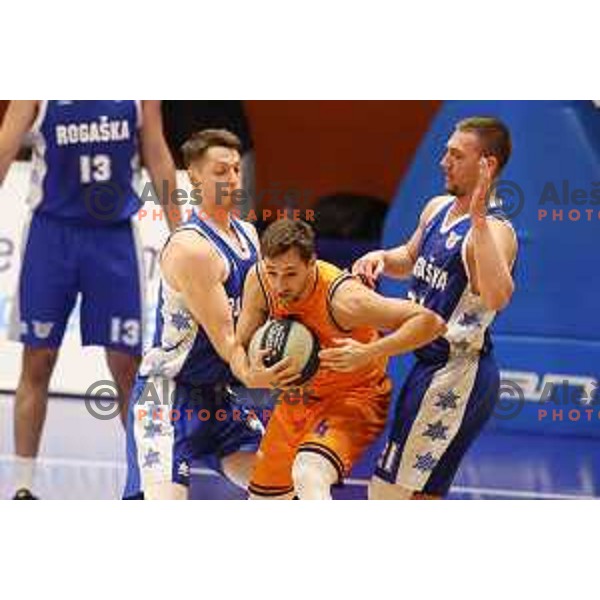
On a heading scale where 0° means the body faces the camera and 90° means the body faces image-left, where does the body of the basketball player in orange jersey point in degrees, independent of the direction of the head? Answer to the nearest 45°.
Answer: approximately 45°

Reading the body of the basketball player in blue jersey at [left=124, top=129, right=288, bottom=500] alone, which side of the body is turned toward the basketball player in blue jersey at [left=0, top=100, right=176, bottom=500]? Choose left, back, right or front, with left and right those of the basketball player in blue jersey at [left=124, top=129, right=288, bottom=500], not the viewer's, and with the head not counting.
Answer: back

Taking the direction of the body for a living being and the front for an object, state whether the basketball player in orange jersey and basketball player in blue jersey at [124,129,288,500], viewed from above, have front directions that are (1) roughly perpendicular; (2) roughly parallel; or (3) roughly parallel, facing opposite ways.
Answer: roughly perpendicular

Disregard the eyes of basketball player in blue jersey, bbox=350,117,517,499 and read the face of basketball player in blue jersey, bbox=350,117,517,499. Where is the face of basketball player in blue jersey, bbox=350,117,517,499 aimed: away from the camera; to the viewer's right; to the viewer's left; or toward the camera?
to the viewer's left
